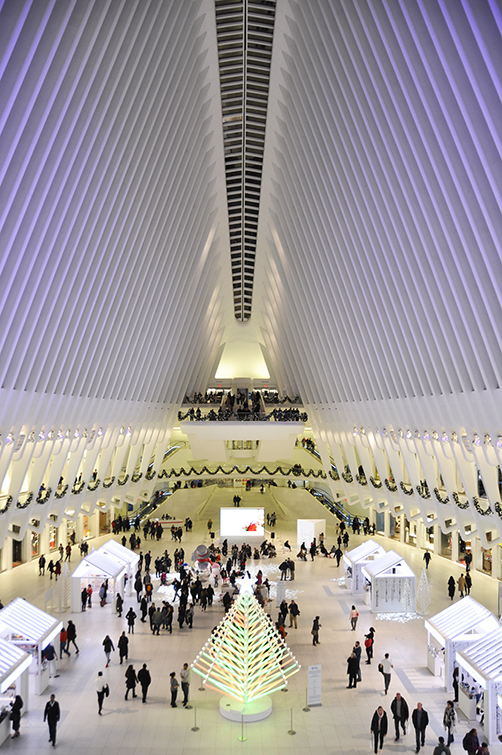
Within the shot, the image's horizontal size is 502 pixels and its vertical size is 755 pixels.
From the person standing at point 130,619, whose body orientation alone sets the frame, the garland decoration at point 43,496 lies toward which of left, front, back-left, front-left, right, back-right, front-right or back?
front-left

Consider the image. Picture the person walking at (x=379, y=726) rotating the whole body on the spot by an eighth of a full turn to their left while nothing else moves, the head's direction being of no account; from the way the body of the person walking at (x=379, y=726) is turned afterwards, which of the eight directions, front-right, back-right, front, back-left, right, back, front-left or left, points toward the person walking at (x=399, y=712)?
left

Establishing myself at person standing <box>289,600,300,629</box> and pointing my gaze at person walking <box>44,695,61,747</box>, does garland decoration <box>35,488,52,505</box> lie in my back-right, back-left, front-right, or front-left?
front-right

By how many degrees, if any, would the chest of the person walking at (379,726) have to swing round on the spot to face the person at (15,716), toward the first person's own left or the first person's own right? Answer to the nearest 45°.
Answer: approximately 90° to the first person's own right

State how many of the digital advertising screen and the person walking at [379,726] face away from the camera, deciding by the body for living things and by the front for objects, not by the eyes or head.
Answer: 0

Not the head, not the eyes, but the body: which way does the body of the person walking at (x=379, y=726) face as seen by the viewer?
toward the camera

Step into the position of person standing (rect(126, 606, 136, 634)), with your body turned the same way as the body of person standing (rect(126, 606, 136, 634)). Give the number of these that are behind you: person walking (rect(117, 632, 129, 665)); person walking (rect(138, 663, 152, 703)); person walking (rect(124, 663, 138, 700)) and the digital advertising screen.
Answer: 3

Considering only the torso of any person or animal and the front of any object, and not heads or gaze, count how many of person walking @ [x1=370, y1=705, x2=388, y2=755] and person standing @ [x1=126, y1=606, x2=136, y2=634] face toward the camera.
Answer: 1

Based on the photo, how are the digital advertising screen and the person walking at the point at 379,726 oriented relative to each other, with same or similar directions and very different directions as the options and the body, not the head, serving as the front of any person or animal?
same or similar directions

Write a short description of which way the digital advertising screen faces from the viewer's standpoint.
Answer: facing the viewer

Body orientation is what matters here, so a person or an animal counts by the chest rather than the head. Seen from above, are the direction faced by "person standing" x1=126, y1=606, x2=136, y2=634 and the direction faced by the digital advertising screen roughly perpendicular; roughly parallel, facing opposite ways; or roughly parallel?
roughly parallel, facing opposite ways
